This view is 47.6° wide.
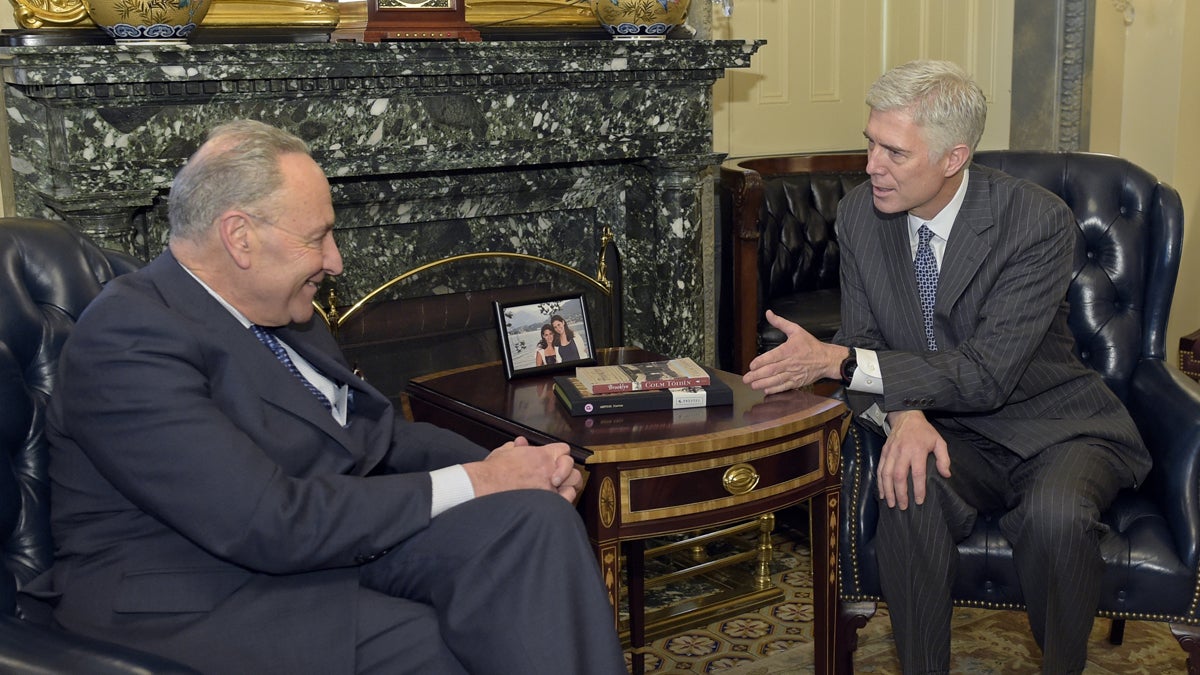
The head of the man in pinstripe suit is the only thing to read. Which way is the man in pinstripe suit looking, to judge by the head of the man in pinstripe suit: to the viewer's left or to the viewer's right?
to the viewer's left

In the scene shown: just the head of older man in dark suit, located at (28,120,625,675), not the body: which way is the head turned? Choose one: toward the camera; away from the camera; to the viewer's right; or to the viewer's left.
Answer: to the viewer's right

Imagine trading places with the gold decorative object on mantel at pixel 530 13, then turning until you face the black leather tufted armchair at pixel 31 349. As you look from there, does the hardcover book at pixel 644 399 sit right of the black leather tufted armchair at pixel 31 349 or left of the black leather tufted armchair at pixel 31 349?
left

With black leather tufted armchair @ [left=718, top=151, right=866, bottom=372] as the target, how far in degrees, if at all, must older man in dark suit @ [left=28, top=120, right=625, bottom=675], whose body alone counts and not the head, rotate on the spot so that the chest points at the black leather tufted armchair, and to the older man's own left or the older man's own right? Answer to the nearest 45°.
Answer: approximately 45° to the older man's own left

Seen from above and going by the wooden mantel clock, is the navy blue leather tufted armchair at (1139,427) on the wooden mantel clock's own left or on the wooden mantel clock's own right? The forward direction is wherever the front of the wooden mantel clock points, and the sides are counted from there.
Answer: on the wooden mantel clock's own left

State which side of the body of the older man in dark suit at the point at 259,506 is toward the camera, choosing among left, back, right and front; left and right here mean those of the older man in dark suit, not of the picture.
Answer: right

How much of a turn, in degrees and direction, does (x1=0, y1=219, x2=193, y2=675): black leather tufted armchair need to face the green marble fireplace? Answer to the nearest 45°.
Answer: approximately 90° to its left

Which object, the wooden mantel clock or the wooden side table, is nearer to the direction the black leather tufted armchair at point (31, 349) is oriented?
the wooden side table
